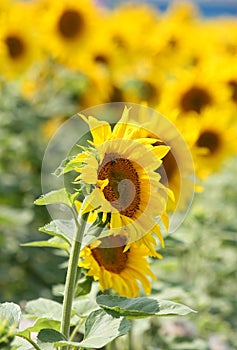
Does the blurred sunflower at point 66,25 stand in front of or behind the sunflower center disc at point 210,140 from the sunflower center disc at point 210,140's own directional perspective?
behind

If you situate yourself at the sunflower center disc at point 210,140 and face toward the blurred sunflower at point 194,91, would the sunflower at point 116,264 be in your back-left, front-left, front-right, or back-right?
back-left

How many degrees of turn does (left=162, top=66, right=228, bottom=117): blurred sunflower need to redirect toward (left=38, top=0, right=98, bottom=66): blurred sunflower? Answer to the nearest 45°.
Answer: approximately 135° to its right

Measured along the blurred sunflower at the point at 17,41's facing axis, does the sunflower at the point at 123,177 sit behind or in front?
in front

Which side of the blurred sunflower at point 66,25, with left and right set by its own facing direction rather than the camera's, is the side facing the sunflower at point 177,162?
front

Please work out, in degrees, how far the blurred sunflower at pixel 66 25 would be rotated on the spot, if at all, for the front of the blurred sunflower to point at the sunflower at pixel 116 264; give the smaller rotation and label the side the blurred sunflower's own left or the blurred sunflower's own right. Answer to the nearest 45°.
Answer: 0° — it already faces it

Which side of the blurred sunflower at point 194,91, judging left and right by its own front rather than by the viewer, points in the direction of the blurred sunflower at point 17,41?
right

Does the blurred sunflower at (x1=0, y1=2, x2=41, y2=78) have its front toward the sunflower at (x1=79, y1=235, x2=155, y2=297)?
yes

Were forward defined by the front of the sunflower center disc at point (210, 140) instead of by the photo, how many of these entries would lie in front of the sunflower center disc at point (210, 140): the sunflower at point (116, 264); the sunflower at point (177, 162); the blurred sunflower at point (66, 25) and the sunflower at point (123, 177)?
3

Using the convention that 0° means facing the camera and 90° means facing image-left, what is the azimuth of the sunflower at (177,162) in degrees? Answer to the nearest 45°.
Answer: approximately 0°
